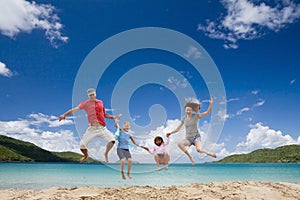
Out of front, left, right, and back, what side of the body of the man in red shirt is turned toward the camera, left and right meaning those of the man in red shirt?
front

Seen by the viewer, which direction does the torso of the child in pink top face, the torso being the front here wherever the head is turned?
toward the camera

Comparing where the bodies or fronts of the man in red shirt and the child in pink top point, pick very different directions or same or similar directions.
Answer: same or similar directions

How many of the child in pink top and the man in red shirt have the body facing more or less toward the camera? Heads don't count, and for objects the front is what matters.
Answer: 2

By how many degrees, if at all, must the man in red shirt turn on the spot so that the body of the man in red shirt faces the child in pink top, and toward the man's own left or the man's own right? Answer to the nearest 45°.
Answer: approximately 90° to the man's own left

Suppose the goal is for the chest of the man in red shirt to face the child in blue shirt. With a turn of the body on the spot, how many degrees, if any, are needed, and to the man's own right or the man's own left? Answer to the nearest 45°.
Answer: approximately 135° to the man's own left

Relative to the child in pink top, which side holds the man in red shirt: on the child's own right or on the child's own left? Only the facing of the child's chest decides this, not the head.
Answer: on the child's own right

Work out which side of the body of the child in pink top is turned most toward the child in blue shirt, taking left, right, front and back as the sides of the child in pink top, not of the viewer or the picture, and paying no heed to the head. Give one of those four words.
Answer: right
